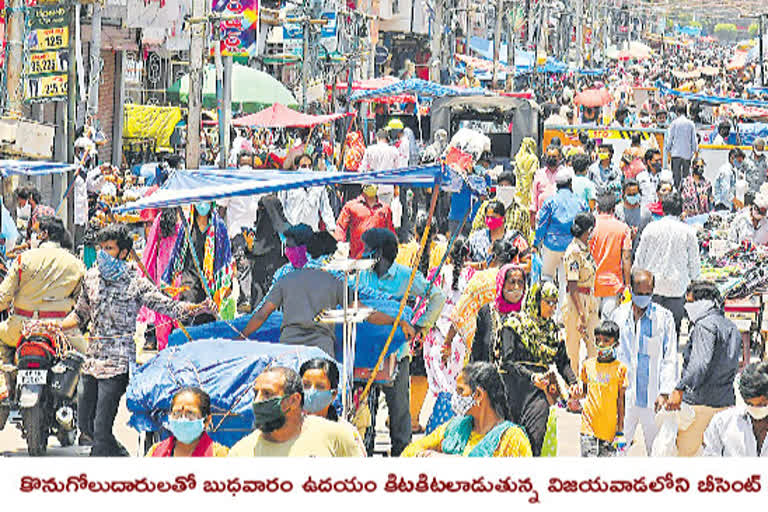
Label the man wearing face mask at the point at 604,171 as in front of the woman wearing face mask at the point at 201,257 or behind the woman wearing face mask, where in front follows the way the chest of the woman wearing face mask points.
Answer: behind

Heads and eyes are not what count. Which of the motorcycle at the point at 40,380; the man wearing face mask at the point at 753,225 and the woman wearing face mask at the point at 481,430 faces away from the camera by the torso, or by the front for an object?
the motorcycle

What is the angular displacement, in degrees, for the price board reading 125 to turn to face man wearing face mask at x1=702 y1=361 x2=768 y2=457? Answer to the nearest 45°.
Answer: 0° — it already faces them

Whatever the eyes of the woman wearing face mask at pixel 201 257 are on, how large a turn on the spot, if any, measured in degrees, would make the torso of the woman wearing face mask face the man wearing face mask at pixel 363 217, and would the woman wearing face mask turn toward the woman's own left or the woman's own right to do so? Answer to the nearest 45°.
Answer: approximately 135° to the woman's own left

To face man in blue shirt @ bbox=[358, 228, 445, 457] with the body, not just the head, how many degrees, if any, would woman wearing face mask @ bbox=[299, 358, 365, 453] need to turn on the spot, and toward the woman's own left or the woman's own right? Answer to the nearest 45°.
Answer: approximately 135° to the woman's own right

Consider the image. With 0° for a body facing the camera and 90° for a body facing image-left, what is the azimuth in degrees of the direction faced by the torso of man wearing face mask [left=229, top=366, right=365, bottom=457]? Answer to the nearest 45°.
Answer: approximately 45°

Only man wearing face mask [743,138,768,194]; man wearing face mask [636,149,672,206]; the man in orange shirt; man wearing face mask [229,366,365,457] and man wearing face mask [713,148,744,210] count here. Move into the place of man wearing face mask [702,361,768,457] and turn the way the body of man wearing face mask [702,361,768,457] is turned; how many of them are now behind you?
4
